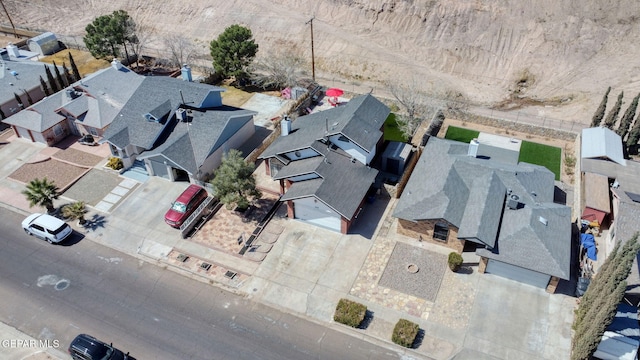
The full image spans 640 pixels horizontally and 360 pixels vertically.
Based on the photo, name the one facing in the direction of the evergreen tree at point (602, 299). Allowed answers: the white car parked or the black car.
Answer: the black car

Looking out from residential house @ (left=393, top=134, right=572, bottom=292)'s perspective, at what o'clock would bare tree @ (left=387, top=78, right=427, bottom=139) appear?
The bare tree is roughly at 5 o'clock from the residential house.

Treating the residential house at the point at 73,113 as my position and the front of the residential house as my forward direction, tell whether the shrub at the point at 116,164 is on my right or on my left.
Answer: on my left

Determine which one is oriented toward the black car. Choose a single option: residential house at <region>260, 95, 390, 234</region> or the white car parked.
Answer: the residential house

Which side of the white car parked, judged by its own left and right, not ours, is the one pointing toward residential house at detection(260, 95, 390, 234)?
back

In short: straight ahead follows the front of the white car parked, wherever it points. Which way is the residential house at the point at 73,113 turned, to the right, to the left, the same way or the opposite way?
to the left

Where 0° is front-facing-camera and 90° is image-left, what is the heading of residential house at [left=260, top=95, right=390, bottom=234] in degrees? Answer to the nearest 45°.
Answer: approximately 45°

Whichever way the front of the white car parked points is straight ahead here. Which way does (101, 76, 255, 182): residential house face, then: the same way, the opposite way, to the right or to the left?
to the left

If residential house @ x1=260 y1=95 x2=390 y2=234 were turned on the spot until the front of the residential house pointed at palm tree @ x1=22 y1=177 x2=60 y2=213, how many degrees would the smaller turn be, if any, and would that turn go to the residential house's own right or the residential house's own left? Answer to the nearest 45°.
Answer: approximately 45° to the residential house's own right

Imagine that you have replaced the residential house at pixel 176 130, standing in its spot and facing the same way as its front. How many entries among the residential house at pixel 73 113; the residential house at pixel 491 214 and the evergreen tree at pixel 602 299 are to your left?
2

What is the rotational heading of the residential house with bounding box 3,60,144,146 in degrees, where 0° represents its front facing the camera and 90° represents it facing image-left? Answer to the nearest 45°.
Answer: approximately 45°

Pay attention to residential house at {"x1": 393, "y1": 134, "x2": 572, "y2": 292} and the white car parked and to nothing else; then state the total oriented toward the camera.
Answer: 1

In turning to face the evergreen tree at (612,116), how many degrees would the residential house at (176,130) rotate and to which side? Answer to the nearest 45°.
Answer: approximately 135° to its left
